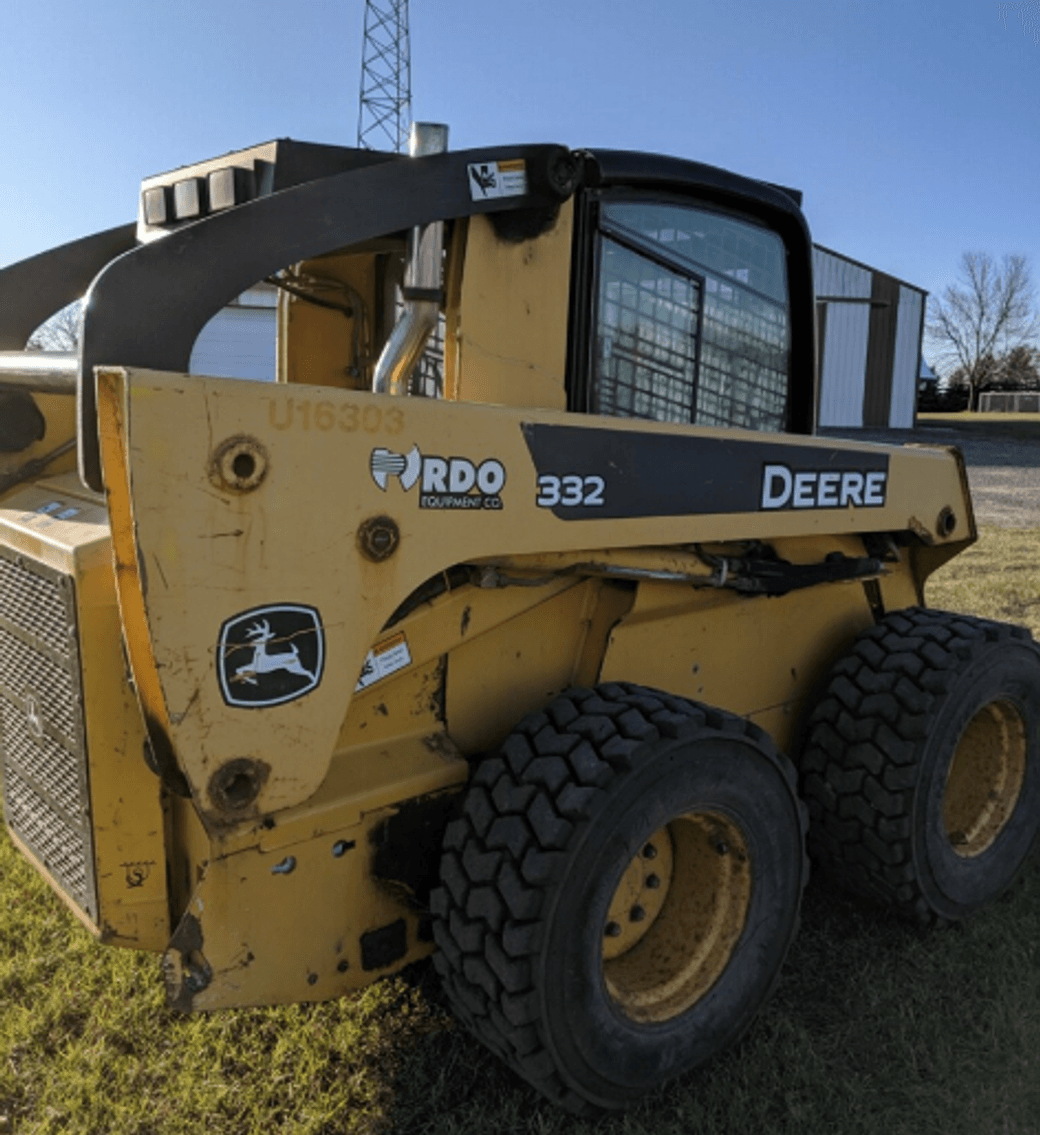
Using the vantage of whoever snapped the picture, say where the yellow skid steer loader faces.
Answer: facing away from the viewer and to the right of the viewer

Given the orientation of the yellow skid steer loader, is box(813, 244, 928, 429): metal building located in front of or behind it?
in front

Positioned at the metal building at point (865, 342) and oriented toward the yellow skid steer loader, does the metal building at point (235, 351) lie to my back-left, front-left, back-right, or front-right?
front-right

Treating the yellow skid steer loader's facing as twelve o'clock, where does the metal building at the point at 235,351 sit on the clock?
The metal building is roughly at 10 o'clock from the yellow skid steer loader.

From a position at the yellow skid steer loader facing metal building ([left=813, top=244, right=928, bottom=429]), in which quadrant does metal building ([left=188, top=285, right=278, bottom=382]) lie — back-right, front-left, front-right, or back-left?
front-left

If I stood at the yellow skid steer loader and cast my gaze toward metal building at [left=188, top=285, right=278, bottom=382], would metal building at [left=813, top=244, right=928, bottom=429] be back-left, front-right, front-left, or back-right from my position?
front-right

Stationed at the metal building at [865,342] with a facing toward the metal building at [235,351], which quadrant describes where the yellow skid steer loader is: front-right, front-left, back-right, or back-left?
front-left
